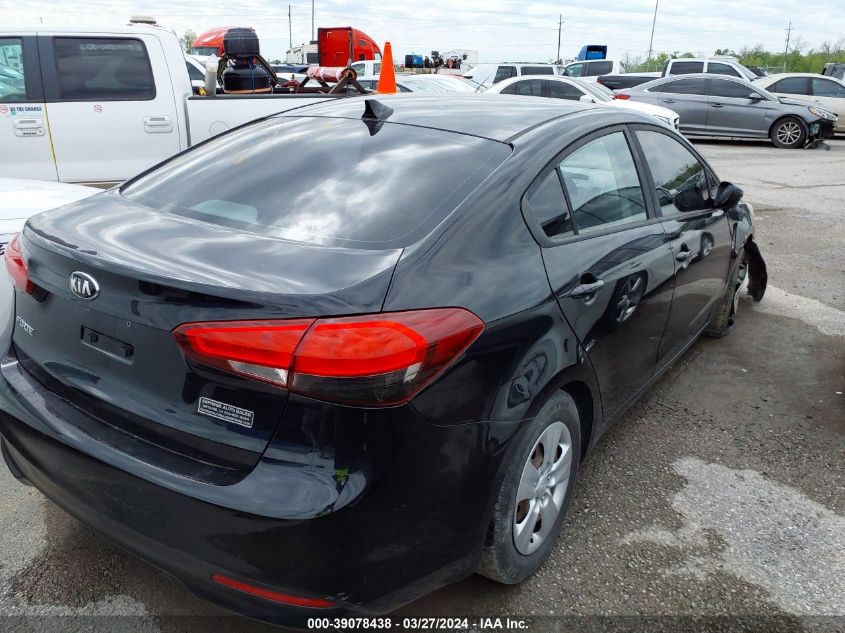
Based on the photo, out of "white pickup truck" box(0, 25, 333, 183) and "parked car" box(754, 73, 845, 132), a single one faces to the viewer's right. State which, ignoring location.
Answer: the parked car

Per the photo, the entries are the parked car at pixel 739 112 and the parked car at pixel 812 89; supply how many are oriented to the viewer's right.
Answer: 2

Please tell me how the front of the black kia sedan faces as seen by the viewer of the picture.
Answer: facing away from the viewer and to the right of the viewer

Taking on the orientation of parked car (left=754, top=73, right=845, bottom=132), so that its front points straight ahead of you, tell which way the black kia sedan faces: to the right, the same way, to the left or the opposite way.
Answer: to the left

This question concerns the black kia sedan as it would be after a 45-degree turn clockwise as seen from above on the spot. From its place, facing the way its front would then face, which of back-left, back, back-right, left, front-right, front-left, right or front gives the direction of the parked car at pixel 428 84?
left

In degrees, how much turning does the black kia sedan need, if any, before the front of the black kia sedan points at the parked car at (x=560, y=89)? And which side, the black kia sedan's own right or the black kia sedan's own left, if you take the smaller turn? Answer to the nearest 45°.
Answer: approximately 45° to the black kia sedan's own left

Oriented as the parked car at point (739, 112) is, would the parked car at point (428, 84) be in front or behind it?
behind

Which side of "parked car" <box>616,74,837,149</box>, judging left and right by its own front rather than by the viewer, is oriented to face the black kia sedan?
right

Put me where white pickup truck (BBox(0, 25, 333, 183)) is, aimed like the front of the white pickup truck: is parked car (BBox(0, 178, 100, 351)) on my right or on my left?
on my left

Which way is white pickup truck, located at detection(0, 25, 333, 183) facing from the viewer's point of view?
to the viewer's left

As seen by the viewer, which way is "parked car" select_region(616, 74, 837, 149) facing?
to the viewer's right

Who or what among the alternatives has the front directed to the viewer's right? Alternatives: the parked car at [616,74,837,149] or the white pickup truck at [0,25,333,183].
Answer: the parked car

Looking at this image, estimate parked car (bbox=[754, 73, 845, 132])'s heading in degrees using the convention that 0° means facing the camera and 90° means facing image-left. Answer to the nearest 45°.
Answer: approximately 270°

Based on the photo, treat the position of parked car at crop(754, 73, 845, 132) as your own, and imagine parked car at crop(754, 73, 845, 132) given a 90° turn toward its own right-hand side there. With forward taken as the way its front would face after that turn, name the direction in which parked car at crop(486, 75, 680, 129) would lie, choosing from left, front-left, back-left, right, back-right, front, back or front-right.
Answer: front-right
